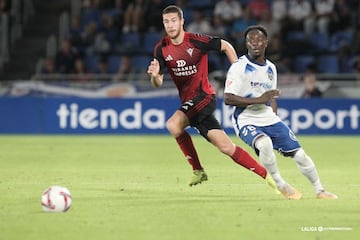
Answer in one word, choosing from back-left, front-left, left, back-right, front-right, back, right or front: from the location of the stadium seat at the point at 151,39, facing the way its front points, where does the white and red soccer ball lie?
front

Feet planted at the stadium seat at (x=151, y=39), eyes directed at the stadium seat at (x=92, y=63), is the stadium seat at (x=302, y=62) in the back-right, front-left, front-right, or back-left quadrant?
back-left

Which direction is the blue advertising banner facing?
toward the camera

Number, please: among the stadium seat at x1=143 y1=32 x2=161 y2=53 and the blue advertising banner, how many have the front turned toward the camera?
2

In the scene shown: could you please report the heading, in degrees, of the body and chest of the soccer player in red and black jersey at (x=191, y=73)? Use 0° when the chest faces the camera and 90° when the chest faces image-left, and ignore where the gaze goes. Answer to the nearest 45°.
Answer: approximately 45°

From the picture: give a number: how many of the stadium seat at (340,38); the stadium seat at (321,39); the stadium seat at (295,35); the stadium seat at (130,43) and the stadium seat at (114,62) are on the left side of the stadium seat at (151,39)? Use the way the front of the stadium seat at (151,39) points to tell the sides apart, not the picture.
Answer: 3

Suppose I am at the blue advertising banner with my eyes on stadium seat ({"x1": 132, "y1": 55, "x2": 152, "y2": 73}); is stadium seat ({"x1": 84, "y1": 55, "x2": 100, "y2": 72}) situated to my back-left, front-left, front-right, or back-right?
front-left

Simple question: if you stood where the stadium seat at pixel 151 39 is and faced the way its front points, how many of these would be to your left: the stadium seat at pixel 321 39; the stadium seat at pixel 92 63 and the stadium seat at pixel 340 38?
2

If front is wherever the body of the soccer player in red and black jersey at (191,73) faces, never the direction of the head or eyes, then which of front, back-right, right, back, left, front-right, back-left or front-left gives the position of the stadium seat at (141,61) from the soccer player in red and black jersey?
back-right

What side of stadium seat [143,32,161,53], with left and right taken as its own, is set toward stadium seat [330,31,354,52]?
left

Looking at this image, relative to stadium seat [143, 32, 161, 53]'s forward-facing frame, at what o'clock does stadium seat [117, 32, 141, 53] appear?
stadium seat [117, 32, 141, 53] is roughly at 3 o'clock from stadium seat [143, 32, 161, 53].

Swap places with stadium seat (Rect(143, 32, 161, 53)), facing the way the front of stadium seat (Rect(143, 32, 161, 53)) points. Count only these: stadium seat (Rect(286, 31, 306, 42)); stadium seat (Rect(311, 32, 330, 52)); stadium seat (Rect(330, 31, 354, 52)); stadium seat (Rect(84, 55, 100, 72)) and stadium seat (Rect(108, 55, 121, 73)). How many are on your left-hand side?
3

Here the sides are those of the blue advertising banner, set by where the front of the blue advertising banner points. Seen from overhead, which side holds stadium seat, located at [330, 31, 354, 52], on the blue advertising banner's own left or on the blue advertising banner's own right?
on the blue advertising banner's own left

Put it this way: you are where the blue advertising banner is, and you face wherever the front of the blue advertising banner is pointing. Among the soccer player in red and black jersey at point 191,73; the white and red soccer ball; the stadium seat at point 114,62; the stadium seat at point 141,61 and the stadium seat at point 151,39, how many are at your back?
3
